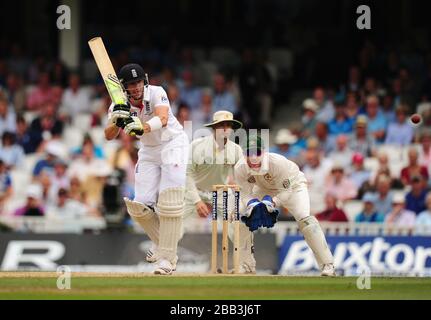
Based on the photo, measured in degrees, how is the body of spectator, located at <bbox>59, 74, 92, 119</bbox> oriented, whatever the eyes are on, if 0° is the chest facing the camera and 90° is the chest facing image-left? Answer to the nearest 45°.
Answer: approximately 0°

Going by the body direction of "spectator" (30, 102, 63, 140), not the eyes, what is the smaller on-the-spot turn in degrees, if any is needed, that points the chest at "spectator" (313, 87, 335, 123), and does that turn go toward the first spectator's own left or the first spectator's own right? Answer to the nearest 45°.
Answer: approximately 90° to the first spectator's own left

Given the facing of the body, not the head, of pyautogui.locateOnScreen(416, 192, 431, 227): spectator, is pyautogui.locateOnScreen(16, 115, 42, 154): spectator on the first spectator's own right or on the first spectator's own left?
on the first spectator's own right

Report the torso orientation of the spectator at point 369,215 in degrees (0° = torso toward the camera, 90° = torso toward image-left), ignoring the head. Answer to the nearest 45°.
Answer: approximately 0°

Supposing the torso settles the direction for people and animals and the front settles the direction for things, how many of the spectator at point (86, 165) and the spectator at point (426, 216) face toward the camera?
2

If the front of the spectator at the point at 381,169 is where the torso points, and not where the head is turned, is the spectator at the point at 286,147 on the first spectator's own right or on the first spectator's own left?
on the first spectator's own right

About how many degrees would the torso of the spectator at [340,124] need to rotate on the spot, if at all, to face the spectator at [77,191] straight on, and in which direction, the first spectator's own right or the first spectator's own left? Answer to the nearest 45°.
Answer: approximately 90° to the first spectator's own right

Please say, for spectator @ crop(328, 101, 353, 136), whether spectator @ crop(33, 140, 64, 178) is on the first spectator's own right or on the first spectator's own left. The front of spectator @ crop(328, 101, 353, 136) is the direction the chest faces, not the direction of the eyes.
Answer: on the first spectator's own right
